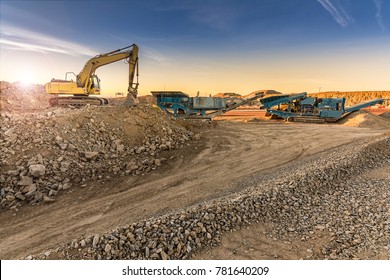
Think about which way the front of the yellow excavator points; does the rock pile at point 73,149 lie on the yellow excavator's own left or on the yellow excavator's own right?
on the yellow excavator's own right

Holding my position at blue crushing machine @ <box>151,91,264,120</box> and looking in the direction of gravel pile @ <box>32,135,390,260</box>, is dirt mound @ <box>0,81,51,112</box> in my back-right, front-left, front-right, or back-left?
back-right

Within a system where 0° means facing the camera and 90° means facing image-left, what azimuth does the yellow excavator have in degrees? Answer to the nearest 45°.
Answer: approximately 270°

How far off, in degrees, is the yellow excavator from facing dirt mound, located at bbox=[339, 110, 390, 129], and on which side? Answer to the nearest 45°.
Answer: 0° — it already faces it

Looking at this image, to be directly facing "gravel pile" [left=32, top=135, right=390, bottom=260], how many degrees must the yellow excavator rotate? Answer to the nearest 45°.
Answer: approximately 90° to its right

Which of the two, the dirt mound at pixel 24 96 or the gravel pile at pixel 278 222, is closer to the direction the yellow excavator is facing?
the gravel pile

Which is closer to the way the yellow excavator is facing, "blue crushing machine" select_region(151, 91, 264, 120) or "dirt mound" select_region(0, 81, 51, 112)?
the blue crushing machine

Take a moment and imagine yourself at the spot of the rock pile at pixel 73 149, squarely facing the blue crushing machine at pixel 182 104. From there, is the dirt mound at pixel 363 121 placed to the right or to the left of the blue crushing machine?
right

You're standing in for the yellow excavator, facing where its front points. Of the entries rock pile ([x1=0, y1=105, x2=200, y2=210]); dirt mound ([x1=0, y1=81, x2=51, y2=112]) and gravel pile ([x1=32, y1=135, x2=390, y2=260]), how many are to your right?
2

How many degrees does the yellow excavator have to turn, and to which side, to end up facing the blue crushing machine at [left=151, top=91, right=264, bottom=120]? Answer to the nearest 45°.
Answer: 0° — it already faces it
